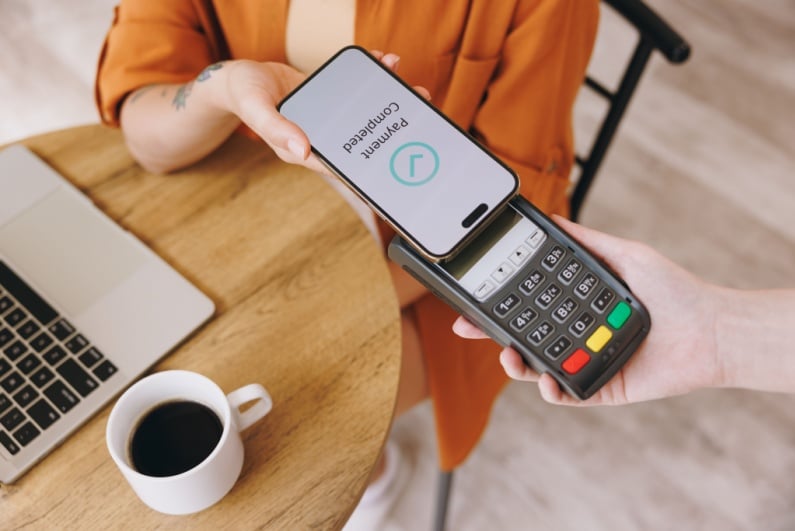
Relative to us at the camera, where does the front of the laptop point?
facing away from the viewer and to the right of the viewer

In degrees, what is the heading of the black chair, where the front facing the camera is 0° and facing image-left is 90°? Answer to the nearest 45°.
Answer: approximately 45°
